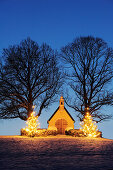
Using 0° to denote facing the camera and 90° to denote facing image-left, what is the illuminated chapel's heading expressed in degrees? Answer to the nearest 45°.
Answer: approximately 0°

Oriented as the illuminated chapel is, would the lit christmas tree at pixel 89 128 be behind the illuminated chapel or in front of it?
in front

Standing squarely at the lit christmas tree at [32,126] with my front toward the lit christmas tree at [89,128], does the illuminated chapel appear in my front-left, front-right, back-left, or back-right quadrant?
front-left

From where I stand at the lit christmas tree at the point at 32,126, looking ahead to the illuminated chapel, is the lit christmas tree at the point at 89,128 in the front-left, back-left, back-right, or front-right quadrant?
front-right

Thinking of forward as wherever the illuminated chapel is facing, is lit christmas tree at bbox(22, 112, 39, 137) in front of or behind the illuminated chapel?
in front
